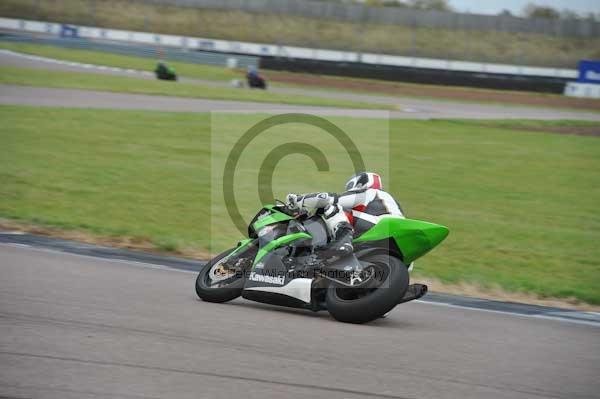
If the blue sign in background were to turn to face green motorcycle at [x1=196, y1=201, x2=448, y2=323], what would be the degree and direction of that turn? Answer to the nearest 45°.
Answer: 0° — it already faces it

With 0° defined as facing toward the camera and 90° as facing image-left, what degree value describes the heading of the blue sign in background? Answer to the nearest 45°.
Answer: approximately 0°

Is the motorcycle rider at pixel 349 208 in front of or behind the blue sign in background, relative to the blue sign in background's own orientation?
in front
